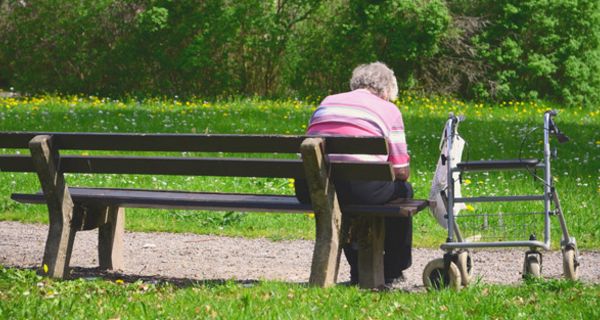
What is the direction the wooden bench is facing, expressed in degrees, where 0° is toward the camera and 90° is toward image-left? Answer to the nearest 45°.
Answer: approximately 225°

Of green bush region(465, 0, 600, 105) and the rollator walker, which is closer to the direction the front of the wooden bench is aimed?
the green bush

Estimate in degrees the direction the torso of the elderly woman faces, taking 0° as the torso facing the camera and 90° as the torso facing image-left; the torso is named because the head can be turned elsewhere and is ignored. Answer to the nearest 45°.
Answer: approximately 225°

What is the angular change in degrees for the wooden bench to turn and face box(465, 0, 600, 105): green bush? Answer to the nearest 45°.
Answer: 0° — it already faces it

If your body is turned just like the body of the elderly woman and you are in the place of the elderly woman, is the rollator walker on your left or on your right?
on your right

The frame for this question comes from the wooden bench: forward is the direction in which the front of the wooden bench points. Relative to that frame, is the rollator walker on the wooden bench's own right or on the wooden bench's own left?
on the wooden bench's own right

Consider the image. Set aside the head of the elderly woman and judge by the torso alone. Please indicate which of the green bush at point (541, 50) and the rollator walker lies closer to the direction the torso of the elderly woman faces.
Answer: the green bush
